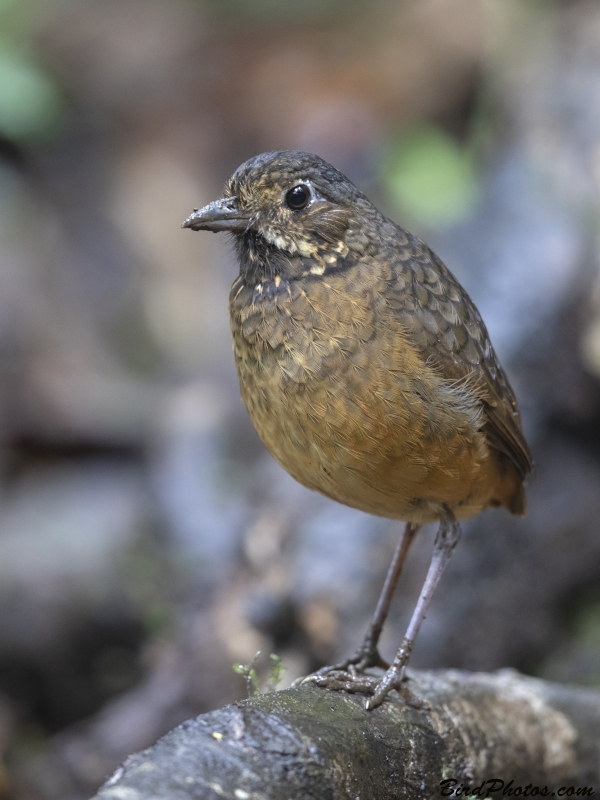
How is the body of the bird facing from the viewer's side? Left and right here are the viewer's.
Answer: facing the viewer and to the left of the viewer
